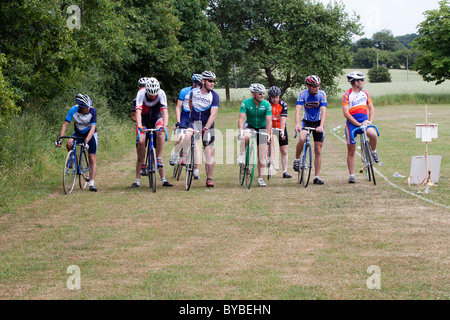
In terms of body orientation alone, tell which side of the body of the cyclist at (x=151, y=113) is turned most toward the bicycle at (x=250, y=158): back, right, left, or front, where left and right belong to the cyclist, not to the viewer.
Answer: left

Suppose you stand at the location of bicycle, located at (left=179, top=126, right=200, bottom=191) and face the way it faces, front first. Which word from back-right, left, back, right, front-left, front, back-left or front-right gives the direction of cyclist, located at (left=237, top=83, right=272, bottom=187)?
left

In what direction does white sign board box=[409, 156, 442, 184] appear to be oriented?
toward the camera

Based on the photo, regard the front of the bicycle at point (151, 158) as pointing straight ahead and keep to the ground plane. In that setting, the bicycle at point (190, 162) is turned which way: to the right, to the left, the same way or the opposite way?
the same way

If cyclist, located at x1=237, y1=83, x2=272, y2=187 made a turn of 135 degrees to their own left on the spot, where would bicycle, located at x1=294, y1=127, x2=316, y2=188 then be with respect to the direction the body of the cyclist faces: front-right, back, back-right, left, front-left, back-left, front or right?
front-right

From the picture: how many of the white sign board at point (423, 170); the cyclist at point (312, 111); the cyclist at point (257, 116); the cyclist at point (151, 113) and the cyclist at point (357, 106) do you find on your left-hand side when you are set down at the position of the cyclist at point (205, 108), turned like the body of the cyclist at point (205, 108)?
4

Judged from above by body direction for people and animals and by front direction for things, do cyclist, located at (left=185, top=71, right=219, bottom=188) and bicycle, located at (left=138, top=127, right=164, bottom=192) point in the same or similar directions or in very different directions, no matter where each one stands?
same or similar directions

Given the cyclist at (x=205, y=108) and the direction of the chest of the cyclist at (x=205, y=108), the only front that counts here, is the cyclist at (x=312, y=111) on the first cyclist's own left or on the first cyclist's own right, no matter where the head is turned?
on the first cyclist's own left

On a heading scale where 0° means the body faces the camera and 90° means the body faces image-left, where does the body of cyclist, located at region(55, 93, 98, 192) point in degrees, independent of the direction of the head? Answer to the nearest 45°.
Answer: approximately 45°

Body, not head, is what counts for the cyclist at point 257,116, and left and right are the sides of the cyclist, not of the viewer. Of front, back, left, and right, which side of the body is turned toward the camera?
front

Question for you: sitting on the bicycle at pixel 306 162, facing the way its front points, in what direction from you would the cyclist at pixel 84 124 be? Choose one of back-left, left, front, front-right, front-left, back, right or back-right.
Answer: right

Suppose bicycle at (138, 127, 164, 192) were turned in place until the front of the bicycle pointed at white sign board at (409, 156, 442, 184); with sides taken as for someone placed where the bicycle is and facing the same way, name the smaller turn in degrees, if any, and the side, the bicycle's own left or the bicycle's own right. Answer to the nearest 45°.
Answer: approximately 90° to the bicycle's own left

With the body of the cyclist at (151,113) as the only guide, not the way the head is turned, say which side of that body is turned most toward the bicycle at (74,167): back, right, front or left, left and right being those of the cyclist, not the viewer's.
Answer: right

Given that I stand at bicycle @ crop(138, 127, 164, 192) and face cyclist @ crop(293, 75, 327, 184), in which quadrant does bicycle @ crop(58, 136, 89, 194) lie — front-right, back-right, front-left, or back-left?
back-left

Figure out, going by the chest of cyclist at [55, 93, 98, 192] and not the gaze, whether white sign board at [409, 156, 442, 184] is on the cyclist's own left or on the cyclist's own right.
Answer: on the cyclist's own left

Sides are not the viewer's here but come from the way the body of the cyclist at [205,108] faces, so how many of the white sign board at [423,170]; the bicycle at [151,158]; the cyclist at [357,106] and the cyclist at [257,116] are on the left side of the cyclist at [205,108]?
3

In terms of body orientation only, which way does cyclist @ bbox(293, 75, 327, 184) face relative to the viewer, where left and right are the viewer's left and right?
facing the viewer
